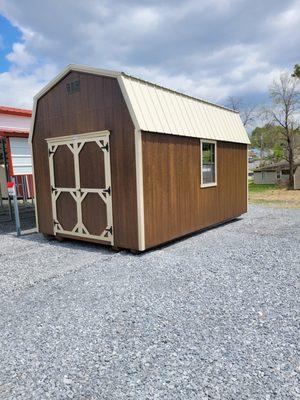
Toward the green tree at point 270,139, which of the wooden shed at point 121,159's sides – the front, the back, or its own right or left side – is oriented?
back

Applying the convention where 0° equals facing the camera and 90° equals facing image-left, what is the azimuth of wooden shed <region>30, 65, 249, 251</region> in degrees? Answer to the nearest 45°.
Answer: approximately 45°

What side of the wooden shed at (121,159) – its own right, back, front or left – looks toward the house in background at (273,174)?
back
